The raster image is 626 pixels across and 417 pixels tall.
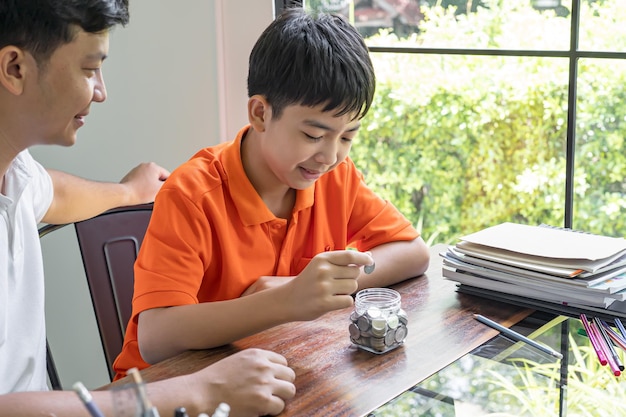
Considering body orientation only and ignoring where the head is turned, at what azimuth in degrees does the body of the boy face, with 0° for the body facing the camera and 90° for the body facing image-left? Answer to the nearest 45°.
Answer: approximately 315°

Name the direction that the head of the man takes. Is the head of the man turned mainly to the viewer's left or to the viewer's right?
to the viewer's right

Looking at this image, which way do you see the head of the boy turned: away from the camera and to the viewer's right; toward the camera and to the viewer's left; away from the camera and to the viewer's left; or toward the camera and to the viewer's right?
toward the camera and to the viewer's right
